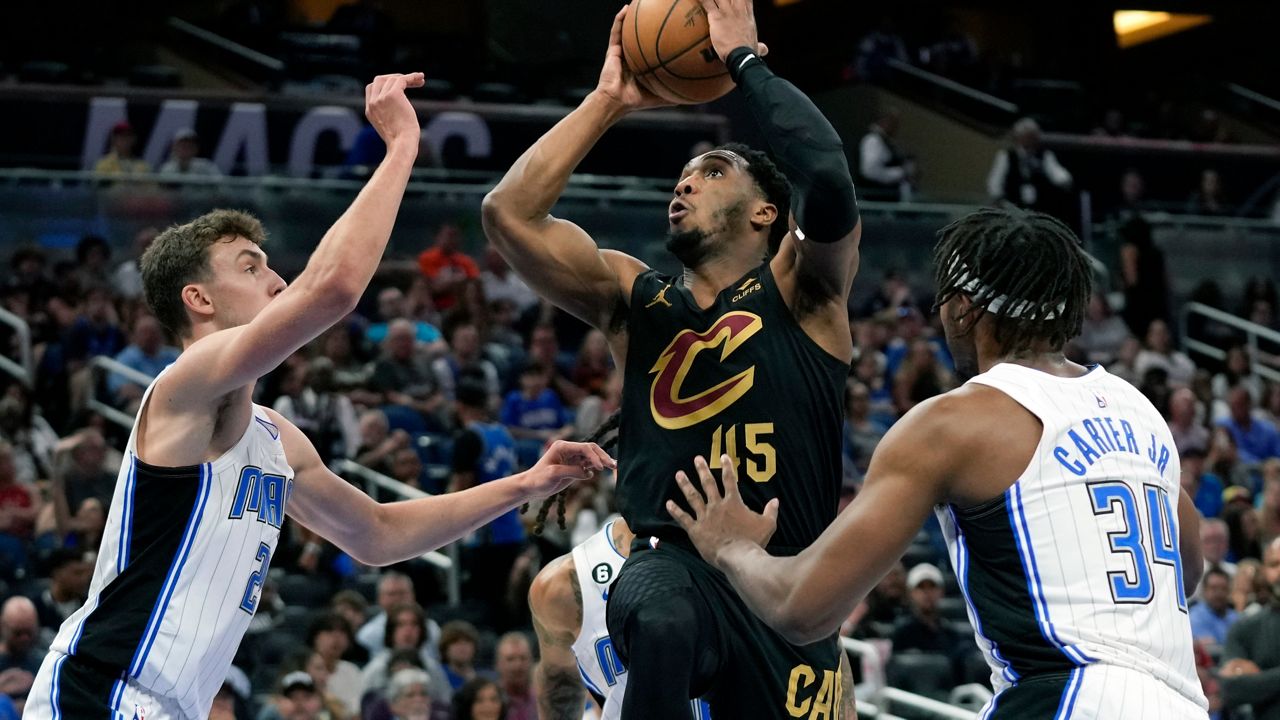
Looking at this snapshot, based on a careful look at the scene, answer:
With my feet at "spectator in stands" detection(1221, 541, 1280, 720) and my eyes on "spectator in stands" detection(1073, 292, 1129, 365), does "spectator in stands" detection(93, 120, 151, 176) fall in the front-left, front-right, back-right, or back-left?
front-left

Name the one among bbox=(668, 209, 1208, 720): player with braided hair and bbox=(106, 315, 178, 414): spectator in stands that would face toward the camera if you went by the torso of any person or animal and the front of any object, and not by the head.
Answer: the spectator in stands

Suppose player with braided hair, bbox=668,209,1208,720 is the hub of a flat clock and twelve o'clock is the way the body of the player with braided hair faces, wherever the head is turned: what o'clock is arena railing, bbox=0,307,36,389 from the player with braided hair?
The arena railing is roughly at 12 o'clock from the player with braided hair.

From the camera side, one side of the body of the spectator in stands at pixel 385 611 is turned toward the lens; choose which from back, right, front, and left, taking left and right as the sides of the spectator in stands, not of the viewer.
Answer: front

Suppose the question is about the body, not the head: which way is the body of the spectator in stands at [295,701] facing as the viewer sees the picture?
toward the camera

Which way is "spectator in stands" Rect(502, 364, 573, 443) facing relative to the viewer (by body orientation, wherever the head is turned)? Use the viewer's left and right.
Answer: facing the viewer

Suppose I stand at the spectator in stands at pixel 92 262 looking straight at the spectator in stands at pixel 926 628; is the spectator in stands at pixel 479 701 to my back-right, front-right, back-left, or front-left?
front-right

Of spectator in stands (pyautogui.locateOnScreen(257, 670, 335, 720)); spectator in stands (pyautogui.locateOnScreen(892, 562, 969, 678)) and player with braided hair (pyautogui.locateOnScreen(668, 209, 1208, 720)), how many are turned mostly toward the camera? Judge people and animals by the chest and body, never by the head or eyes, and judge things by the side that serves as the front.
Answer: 2

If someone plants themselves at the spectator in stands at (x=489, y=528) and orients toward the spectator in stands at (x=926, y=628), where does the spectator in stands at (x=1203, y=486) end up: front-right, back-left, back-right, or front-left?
front-left

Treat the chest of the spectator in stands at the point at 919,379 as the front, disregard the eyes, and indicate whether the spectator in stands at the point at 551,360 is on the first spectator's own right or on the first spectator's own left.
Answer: on the first spectator's own right

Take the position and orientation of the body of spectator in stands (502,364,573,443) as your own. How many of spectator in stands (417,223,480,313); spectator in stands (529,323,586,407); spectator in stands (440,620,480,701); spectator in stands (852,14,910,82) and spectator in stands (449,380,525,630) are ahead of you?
2

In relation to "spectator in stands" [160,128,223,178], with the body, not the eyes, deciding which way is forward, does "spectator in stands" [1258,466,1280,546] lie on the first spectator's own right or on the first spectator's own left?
on the first spectator's own left

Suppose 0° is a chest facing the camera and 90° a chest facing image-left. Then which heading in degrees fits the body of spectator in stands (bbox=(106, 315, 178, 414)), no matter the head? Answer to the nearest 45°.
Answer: approximately 0°

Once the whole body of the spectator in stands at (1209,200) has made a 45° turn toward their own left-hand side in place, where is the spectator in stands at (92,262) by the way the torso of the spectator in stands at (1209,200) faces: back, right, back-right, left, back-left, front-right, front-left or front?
right

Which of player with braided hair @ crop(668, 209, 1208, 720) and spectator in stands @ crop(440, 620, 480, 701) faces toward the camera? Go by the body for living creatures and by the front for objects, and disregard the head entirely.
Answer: the spectator in stands

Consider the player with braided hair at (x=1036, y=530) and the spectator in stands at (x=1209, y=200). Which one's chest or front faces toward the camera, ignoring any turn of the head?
the spectator in stands
